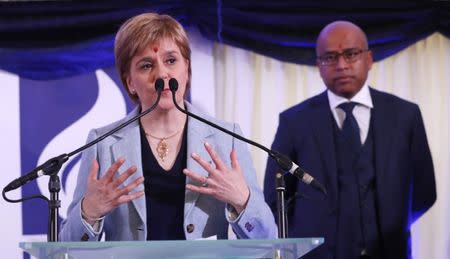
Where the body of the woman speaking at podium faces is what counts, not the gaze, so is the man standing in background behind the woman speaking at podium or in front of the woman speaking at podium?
behind

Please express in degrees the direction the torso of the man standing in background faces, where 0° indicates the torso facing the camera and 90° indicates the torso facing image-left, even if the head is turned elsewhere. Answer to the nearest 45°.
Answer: approximately 0°

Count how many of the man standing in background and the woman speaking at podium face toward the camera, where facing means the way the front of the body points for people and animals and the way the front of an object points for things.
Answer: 2

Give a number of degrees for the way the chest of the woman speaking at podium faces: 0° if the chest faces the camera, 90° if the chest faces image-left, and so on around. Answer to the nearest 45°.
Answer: approximately 0°

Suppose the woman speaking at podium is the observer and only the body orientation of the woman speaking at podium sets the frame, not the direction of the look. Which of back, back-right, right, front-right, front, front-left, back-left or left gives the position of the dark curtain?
back
